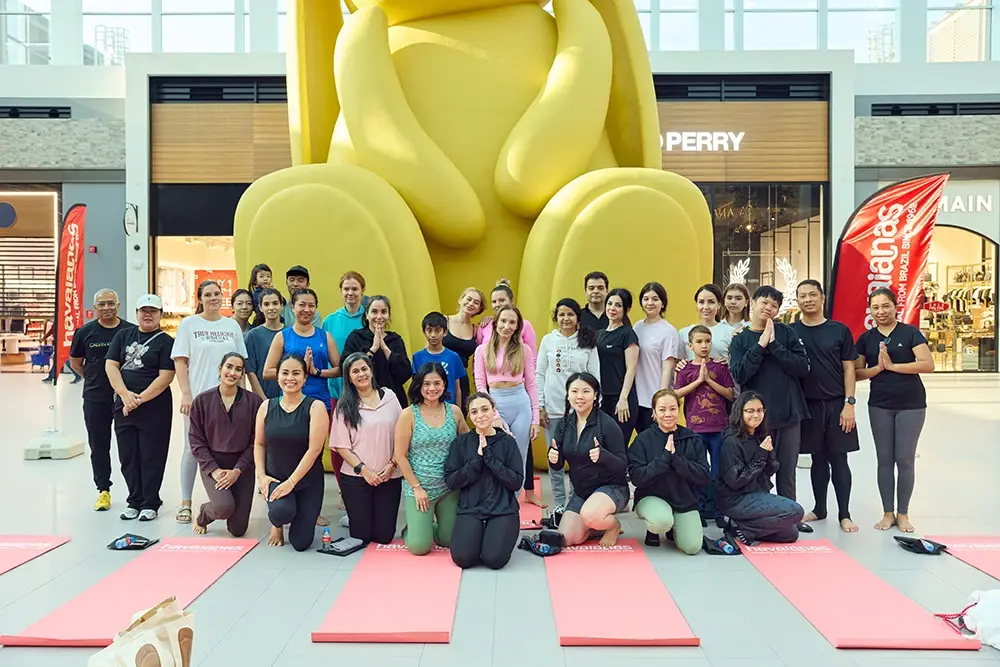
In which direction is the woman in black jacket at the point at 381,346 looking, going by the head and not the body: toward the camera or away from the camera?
toward the camera

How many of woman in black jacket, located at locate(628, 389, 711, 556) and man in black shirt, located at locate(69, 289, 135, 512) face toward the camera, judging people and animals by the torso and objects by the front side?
2

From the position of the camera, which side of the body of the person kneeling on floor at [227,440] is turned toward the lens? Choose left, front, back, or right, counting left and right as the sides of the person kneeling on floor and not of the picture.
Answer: front

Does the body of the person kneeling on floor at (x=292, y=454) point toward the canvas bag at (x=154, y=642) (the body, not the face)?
yes

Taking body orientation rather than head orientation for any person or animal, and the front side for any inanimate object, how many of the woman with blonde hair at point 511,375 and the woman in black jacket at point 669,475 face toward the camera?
2

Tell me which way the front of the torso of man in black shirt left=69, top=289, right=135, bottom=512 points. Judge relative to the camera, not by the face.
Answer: toward the camera

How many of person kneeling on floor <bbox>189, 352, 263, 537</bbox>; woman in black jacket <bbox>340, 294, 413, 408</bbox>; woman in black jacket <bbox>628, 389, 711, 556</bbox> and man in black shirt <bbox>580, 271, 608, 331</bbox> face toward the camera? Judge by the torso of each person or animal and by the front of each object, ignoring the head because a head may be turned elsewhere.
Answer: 4

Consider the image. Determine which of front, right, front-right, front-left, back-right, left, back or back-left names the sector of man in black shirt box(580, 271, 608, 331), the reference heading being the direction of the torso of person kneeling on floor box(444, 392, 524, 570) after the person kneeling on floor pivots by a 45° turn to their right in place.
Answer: back

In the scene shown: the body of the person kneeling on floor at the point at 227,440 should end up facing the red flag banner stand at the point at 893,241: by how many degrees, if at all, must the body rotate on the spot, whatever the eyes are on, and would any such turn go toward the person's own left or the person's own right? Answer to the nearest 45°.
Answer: approximately 90° to the person's own left

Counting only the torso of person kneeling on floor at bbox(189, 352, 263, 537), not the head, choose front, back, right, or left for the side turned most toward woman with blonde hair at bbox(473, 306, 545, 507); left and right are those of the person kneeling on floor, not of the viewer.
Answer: left

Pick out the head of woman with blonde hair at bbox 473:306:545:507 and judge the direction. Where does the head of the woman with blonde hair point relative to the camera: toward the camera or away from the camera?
toward the camera

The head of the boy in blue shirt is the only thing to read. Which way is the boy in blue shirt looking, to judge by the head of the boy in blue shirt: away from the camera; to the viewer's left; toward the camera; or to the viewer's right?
toward the camera

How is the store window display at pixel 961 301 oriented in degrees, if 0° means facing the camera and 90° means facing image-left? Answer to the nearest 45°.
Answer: approximately 0°

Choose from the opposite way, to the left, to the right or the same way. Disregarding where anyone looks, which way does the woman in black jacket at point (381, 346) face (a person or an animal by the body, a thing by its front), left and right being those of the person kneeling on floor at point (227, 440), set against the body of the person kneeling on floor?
the same way

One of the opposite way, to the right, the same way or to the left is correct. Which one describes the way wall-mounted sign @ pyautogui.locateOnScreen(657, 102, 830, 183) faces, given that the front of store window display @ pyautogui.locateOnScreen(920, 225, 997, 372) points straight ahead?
the same way

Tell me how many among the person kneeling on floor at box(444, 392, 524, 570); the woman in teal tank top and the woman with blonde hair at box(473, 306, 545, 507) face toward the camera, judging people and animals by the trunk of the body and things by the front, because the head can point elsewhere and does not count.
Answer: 3

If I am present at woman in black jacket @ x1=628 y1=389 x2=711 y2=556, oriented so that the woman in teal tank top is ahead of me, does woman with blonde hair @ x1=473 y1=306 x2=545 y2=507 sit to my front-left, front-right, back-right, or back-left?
front-right

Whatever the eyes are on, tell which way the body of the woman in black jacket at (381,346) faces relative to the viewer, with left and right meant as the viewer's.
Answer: facing the viewer
